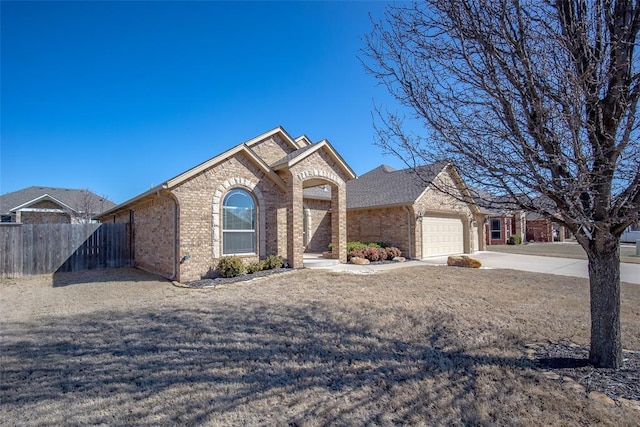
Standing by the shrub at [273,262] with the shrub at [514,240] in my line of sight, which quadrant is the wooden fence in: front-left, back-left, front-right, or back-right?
back-left

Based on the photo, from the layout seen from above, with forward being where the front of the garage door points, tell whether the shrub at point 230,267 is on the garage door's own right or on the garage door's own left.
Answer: on the garage door's own right

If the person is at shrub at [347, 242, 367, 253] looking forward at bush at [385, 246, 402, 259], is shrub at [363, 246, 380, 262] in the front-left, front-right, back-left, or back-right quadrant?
front-right

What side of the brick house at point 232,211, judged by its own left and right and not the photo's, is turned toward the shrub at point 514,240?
left

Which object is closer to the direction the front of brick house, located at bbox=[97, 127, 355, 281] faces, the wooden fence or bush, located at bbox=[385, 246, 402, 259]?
the bush

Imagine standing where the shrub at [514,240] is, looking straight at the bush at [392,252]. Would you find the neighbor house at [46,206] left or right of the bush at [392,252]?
right

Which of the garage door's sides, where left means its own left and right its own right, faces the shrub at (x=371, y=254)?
right

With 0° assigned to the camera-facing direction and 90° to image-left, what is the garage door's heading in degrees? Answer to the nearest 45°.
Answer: approximately 315°

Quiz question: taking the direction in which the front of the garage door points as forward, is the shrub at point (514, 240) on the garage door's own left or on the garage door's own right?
on the garage door's own left

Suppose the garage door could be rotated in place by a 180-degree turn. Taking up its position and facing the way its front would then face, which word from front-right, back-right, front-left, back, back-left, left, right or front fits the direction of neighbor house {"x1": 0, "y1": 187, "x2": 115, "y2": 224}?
front-left

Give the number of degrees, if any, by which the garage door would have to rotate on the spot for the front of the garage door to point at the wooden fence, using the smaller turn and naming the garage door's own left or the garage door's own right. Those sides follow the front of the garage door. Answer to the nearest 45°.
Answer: approximately 90° to the garage door's own right

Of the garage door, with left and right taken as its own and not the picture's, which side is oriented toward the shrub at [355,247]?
right

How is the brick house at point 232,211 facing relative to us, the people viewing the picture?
facing the viewer and to the right of the viewer
